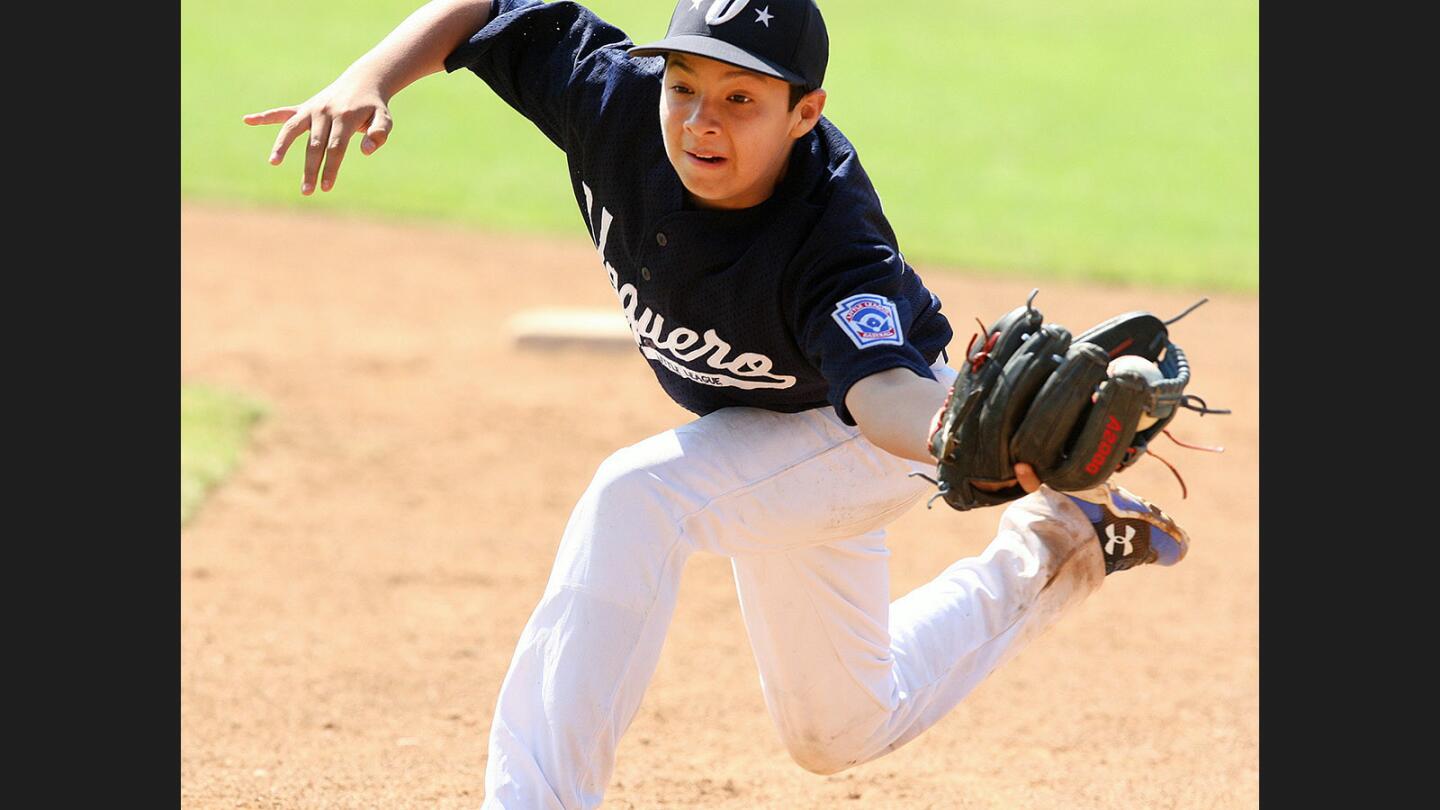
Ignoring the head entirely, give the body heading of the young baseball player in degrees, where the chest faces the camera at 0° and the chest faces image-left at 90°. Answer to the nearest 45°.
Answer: approximately 45°

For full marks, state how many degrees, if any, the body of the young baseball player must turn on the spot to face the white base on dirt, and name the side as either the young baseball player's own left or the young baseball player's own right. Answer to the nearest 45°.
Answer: approximately 135° to the young baseball player's own right
